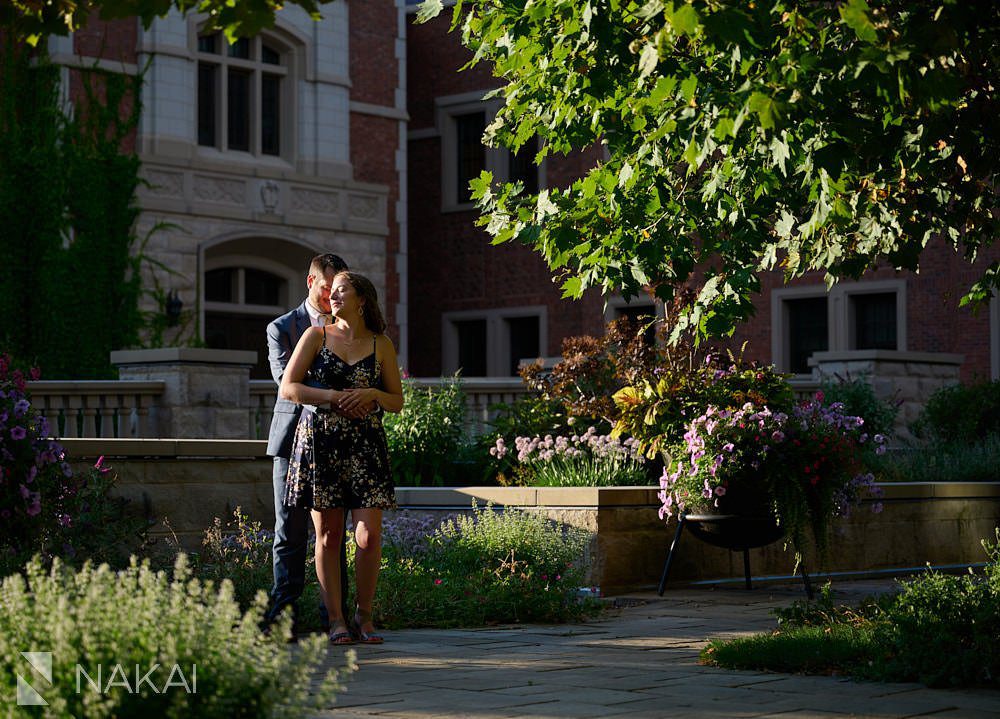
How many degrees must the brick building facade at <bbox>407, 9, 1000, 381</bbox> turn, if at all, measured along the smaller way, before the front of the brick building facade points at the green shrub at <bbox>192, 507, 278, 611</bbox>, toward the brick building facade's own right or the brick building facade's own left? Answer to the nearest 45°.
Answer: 0° — it already faces it

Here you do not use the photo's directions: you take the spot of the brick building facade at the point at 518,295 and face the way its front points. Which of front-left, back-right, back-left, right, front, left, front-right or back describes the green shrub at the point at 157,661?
front

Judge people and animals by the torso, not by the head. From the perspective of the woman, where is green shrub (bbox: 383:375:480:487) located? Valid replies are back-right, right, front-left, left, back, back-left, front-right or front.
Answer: back

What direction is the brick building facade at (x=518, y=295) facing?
toward the camera

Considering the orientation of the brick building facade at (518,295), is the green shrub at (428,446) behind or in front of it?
in front

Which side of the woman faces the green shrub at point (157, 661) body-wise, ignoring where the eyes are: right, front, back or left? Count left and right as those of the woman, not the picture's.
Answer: front

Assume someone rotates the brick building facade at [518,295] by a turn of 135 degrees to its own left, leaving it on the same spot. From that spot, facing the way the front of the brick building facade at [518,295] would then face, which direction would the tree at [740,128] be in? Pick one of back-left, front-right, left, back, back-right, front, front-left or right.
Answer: back-right

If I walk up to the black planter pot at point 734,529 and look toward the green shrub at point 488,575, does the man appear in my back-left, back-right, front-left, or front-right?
front-left

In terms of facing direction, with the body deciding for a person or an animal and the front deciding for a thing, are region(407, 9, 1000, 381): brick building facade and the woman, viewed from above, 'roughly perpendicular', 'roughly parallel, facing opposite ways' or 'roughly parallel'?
roughly parallel

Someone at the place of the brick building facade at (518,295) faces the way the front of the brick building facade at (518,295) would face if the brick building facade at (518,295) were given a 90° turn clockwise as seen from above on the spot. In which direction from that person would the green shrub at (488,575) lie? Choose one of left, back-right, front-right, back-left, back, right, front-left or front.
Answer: left

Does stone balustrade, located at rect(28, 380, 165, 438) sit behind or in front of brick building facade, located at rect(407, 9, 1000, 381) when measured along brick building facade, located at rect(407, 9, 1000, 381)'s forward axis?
in front

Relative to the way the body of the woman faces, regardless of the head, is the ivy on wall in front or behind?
behind

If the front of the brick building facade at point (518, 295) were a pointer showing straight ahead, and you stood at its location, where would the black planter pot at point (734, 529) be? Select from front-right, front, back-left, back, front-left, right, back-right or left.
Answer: front

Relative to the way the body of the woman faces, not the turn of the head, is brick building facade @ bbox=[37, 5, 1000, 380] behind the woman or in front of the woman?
behind

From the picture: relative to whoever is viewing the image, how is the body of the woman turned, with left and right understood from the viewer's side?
facing the viewer

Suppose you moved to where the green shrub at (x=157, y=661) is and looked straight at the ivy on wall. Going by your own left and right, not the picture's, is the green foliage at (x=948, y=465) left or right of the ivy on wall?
right

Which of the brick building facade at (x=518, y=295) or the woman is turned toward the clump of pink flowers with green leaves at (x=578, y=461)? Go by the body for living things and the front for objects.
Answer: the brick building facade

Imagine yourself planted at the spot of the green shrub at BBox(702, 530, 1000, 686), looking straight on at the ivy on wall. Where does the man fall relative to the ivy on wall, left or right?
left

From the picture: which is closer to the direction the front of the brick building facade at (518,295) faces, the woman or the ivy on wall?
the woman
